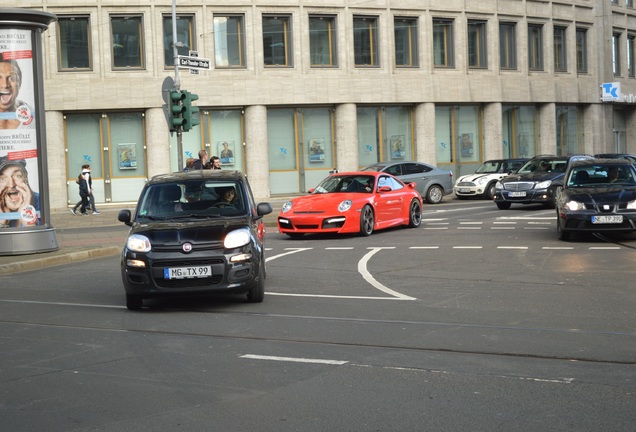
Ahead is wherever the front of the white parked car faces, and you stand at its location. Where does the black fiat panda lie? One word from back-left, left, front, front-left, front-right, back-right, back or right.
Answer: front-left

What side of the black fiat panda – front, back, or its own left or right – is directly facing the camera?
front

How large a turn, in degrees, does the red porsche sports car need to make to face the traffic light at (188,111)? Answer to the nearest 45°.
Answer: approximately 90° to its right

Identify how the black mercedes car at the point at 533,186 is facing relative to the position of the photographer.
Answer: facing the viewer and to the left of the viewer

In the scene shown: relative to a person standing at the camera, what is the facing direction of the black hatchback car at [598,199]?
facing the viewer

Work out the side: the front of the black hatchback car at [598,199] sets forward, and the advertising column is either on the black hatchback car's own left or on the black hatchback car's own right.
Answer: on the black hatchback car's own right

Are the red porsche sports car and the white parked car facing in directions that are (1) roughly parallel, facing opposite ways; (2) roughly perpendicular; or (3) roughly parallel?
roughly parallel

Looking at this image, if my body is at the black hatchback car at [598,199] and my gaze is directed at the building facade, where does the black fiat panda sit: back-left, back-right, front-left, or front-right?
back-left

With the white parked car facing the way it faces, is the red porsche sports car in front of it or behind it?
in front

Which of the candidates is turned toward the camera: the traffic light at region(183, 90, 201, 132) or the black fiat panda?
the black fiat panda
